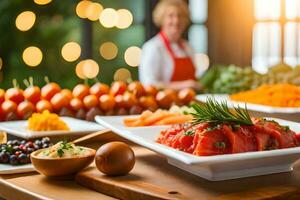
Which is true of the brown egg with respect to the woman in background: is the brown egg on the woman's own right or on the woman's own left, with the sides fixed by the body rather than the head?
on the woman's own right

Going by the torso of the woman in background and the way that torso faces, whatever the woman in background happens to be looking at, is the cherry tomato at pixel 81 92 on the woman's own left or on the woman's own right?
on the woman's own right

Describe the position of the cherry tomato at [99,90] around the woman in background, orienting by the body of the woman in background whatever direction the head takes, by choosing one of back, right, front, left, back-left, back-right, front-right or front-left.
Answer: front-right

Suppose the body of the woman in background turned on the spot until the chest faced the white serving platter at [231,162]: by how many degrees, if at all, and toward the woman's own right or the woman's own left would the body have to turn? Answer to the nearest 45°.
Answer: approximately 45° to the woman's own right

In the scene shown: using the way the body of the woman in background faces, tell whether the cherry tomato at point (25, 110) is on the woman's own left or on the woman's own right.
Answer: on the woman's own right

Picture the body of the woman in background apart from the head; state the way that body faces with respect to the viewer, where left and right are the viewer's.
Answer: facing the viewer and to the right of the viewer

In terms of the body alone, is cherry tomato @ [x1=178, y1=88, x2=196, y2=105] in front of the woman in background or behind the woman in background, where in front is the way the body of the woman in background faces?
in front

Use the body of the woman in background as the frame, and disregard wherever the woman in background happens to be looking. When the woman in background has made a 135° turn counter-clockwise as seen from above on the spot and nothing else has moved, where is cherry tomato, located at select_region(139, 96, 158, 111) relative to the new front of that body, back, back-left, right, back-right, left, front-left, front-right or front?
back

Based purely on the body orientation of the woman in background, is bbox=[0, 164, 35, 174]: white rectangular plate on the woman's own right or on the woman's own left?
on the woman's own right

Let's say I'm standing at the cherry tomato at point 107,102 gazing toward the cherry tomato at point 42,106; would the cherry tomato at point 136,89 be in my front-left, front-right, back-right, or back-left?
back-right

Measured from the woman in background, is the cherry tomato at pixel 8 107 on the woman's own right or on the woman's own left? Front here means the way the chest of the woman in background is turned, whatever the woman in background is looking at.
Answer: on the woman's own right

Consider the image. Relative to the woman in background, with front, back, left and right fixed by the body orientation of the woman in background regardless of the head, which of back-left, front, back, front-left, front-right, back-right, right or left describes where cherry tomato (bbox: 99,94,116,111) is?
front-right
